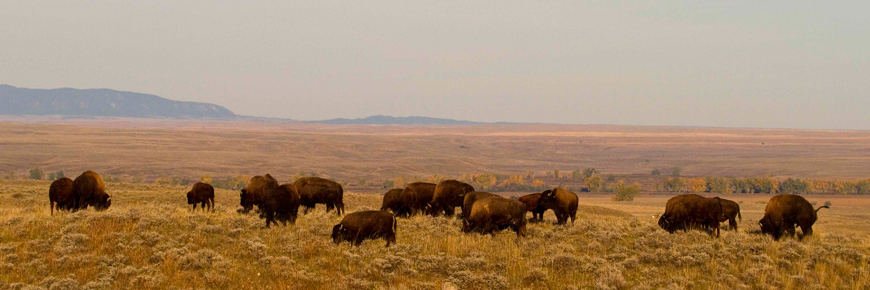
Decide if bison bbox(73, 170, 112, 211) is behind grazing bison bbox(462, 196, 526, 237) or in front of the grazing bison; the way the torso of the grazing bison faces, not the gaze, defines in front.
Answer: in front

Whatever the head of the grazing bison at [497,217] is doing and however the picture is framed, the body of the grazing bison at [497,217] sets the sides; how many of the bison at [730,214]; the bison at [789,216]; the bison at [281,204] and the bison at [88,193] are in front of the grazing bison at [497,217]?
2

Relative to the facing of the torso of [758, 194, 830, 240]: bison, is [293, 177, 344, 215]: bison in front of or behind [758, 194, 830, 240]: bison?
in front

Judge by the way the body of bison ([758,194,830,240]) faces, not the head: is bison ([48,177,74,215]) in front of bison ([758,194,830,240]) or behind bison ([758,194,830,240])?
in front

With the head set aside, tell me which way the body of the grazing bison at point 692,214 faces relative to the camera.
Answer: to the viewer's left

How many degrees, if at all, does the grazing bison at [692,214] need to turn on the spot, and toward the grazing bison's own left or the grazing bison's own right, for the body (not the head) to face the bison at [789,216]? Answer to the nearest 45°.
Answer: approximately 180°

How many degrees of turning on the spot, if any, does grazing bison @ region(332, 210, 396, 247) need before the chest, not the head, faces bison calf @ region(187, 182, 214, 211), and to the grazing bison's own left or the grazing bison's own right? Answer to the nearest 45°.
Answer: approximately 45° to the grazing bison's own right

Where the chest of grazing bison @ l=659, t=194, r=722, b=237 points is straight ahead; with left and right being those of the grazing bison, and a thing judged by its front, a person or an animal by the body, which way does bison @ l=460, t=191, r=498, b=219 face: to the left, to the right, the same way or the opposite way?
the same way

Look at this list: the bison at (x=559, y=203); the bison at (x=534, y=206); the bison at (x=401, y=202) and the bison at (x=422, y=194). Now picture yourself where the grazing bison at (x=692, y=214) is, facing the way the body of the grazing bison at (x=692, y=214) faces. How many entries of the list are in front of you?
4

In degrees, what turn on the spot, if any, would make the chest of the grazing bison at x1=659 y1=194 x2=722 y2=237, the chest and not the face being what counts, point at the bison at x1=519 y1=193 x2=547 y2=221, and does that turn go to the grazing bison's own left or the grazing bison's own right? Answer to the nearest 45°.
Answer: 0° — it already faces it

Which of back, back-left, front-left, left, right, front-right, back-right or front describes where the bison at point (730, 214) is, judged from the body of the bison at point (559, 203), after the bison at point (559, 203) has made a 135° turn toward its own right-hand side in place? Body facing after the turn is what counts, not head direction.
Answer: front-right

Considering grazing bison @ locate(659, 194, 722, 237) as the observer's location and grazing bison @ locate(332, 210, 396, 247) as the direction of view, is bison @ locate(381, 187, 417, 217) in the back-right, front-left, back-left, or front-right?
front-right

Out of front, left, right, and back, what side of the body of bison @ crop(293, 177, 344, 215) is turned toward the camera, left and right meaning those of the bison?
left

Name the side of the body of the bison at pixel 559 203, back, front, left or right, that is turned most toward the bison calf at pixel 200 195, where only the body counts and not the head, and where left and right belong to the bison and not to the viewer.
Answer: front
